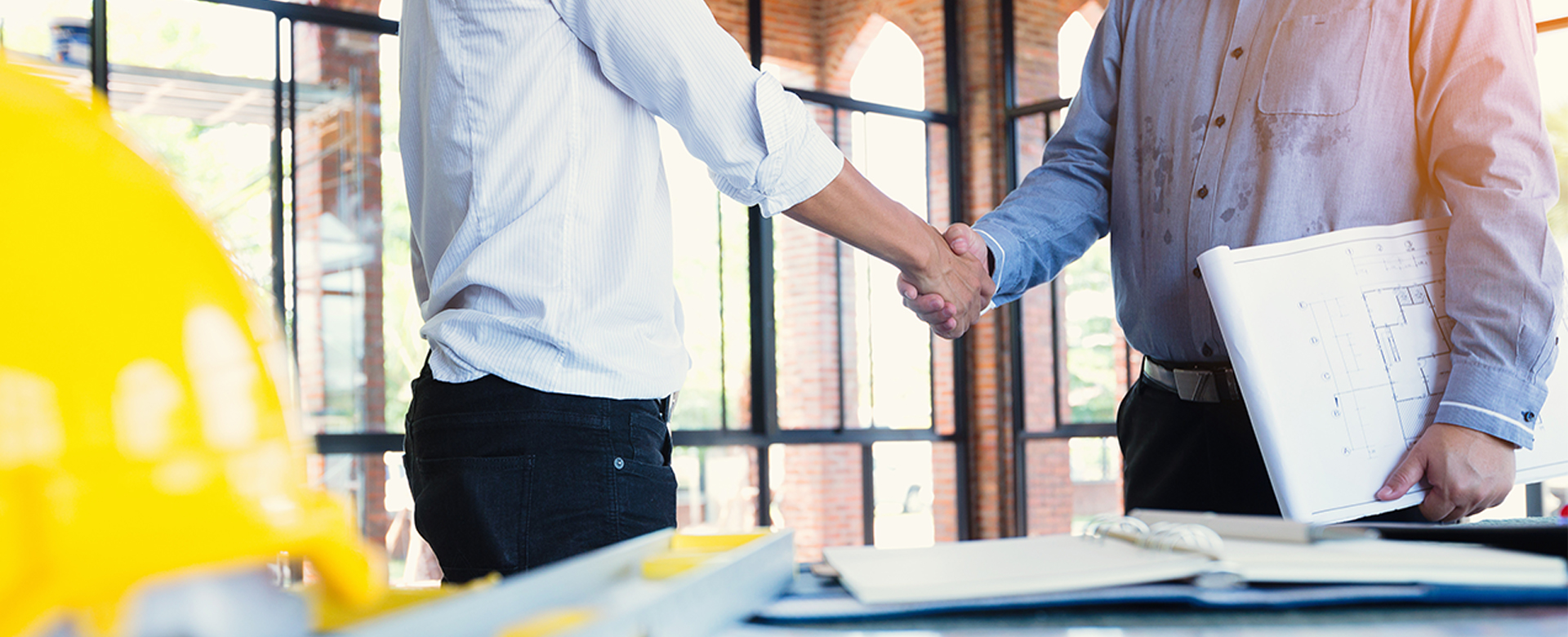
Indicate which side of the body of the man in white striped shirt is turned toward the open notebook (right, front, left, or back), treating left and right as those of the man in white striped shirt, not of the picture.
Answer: right

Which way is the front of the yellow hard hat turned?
to the viewer's right

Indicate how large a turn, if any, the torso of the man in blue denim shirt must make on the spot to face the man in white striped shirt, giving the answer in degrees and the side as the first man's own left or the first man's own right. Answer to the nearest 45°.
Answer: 0° — they already face them

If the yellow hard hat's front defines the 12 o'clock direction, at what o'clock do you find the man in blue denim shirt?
The man in blue denim shirt is roughly at 11 o'clock from the yellow hard hat.

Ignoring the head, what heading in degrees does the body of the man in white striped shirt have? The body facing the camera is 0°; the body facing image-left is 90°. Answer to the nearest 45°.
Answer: approximately 225°

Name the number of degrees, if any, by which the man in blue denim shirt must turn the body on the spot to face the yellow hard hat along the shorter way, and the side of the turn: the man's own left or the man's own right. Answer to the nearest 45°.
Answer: approximately 45° to the man's own left

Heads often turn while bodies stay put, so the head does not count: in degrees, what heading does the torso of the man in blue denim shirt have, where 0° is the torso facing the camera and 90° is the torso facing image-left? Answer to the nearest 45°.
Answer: approximately 45°

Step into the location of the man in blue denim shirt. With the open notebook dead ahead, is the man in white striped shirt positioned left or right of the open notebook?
right

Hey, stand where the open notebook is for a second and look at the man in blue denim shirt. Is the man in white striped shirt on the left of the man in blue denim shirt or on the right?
left

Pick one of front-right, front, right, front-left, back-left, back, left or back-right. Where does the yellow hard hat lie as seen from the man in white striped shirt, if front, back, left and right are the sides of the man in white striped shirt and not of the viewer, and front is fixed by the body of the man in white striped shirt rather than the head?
back-right
